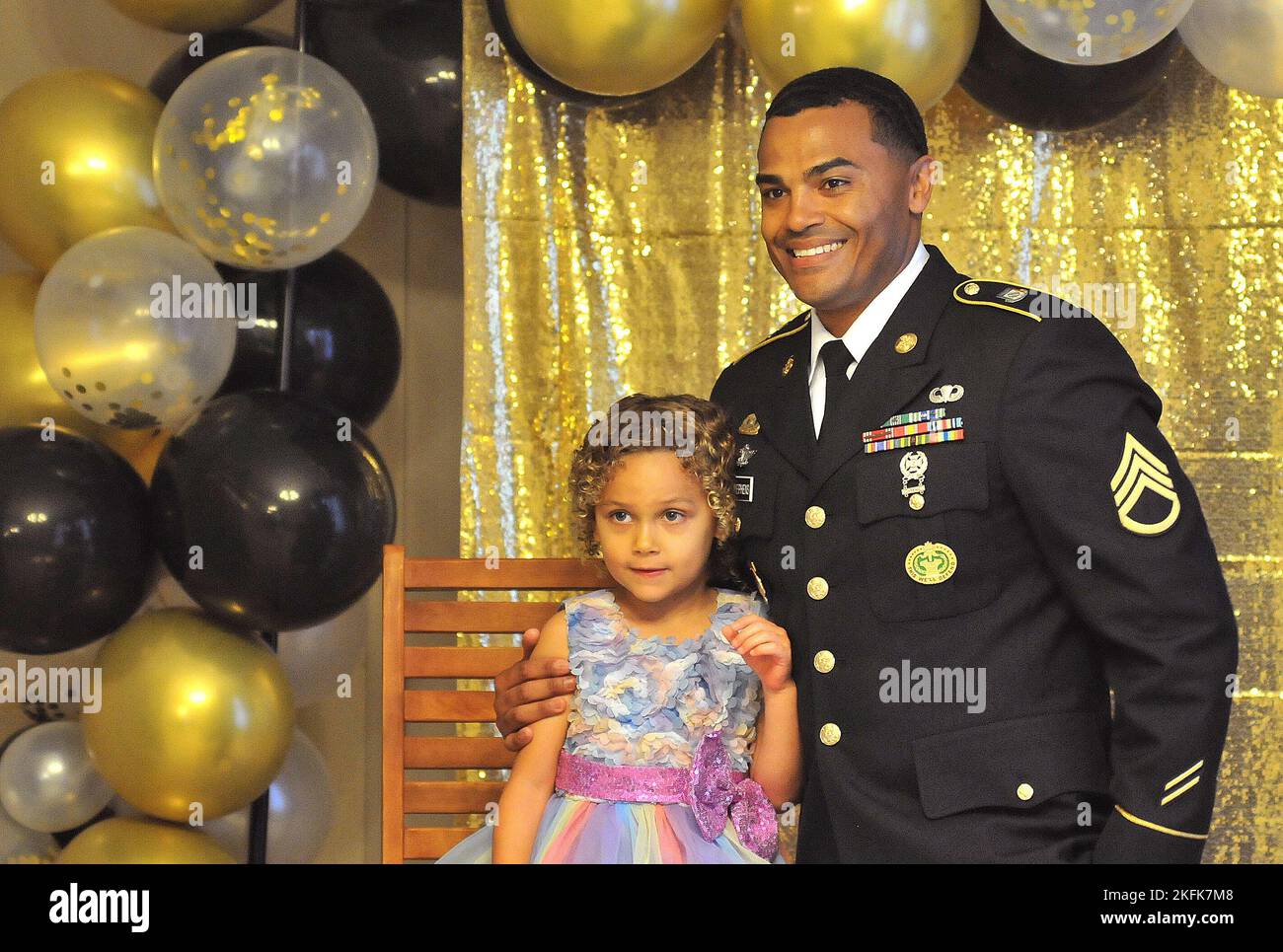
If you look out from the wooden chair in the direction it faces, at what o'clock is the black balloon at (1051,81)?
The black balloon is roughly at 9 o'clock from the wooden chair.

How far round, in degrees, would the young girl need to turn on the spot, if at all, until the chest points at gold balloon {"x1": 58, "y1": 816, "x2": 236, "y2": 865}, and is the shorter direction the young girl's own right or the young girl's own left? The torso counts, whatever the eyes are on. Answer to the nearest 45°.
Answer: approximately 135° to the young girl's own right

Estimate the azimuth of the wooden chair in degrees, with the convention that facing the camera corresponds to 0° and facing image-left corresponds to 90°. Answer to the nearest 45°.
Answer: approximately 0°

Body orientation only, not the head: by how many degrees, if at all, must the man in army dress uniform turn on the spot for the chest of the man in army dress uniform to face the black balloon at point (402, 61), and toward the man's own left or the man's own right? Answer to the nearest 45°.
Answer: approximately 90° to the man's own right

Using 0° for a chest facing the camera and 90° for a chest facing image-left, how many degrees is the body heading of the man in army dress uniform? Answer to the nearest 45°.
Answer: approximately 45°

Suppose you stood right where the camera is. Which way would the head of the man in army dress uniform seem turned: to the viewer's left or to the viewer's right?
to the viewer's left

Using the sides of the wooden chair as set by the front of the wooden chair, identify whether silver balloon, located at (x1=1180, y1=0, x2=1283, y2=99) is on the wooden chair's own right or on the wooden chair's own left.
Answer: on the wooden chair's own left

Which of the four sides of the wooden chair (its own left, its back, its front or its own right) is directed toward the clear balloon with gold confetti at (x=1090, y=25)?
left

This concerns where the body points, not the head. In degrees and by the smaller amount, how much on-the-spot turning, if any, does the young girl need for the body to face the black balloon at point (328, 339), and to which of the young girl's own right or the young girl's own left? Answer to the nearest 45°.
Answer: approximately 135° to the young girl's own right

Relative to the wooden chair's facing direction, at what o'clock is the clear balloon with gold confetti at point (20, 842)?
The clear balloon with gold confetti is roughly at 4 o'clock from the wooden chair.
